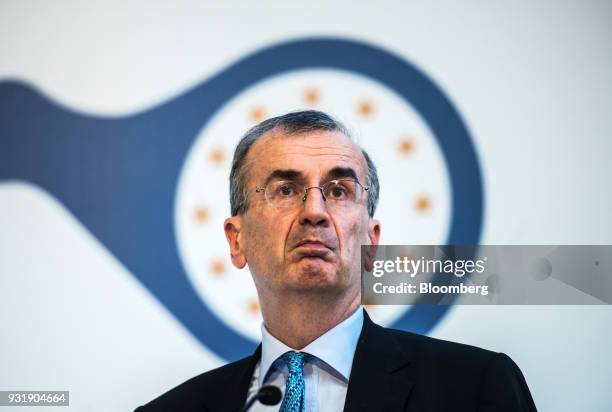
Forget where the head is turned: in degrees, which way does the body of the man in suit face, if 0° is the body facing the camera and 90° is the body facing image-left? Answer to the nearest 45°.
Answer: approximately 0°
